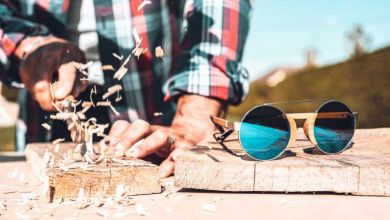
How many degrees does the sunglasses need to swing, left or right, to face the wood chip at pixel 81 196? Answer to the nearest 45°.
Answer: approximately 90° to its right

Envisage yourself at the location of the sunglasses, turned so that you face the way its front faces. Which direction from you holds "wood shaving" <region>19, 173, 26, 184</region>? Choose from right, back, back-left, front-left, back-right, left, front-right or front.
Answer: back-right

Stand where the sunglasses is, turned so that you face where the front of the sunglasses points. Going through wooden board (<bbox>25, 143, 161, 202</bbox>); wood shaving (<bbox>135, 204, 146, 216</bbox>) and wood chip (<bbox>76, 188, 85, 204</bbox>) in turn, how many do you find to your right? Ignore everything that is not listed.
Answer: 3

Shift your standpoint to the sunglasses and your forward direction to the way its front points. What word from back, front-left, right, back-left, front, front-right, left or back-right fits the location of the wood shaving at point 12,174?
back-right

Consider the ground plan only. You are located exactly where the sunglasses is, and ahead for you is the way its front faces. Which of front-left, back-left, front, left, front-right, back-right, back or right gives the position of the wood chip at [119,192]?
right

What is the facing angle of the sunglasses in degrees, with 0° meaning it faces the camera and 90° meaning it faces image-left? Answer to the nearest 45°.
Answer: approximately 315°

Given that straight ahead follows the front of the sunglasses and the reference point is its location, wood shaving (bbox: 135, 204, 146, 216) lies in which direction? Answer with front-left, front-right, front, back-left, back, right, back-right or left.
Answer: right

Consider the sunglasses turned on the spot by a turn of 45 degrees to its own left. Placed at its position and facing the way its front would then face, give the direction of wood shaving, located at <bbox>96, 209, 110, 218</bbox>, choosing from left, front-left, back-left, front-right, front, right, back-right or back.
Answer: back-right

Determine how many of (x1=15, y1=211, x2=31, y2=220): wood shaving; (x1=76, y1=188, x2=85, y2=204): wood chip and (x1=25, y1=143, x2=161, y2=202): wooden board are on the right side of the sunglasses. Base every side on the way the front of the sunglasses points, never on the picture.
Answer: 3
